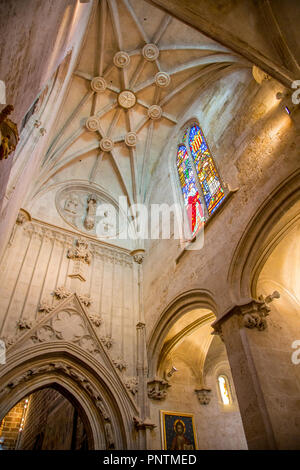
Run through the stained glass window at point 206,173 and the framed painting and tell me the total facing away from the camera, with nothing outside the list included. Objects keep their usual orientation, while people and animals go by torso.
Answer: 0

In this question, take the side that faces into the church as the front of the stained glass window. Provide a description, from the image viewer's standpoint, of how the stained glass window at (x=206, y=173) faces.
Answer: facing the viewer and to the left of the viewer

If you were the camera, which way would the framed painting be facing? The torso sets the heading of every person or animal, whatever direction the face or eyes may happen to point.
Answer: facing the viewer and to the right of the viewer
